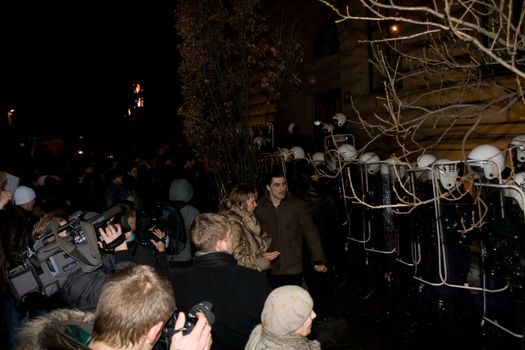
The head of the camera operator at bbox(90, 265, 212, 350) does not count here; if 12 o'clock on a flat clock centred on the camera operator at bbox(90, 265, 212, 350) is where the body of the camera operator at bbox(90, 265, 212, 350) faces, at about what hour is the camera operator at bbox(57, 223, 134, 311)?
the camera operator at bbox(57, 223, 134, 311) is roughly at 10 o'clock from the camera operator at bbox(90, 265, 212, 350).

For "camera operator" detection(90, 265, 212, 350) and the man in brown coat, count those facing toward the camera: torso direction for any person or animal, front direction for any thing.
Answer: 1

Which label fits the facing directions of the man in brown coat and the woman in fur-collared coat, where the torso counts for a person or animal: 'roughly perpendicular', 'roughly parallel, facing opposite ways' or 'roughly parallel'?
roughly perpendicular

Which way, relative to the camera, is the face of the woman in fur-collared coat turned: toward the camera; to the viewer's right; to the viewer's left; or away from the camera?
to the viewer's right

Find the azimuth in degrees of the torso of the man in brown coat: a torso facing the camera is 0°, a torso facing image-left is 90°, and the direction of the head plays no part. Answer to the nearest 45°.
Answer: approximately 0°

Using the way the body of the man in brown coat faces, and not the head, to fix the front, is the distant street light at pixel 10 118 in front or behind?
behind

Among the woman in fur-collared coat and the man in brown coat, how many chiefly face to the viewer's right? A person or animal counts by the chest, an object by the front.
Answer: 1

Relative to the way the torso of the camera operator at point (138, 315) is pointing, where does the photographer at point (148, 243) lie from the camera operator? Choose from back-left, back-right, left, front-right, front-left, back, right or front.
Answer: front-left

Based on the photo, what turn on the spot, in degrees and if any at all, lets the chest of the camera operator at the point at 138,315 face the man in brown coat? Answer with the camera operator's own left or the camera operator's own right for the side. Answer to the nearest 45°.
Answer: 0° — they already face them

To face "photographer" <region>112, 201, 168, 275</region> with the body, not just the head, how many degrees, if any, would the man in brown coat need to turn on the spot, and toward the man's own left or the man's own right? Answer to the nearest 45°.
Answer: approximately 45° to the man's own right
